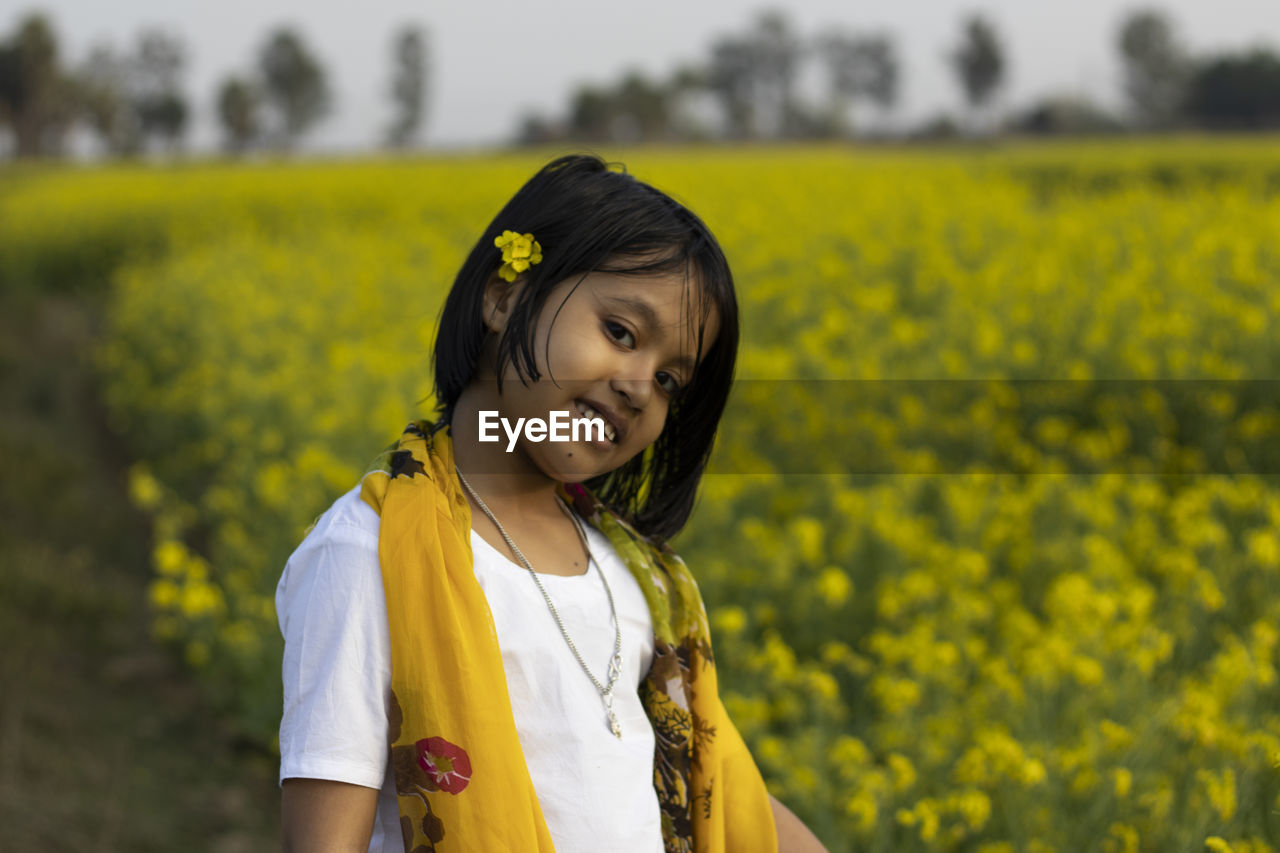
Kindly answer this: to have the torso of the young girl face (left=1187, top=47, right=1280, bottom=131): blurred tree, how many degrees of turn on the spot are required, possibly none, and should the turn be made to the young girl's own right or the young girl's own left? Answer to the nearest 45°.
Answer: approximately 90° to the young girl's own left
